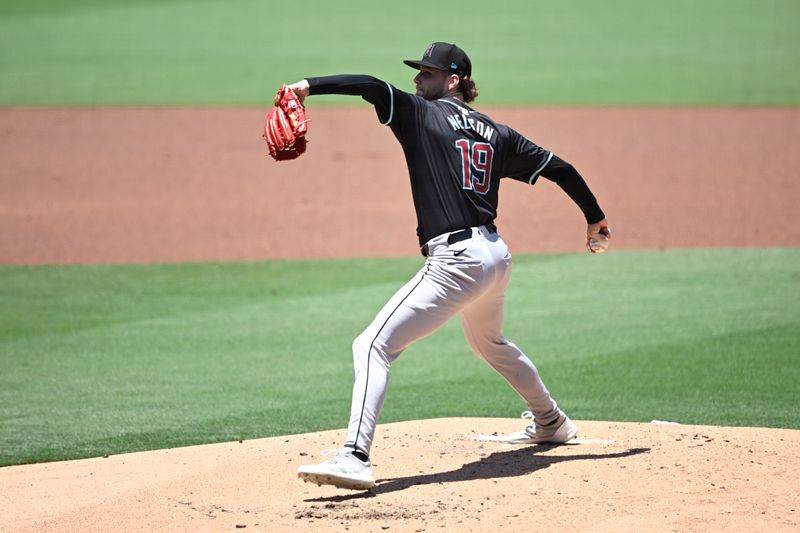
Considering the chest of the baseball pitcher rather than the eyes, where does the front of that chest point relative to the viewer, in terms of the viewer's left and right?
facing away from the viewer and to the left of the viewer
